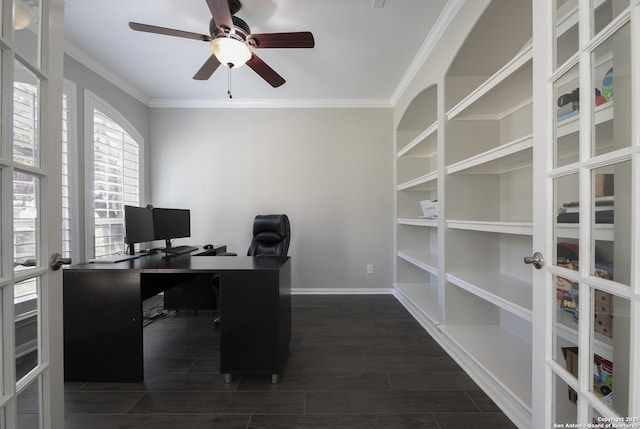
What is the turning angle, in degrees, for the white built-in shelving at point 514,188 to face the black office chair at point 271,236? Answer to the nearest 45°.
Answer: approximately 45° to its right

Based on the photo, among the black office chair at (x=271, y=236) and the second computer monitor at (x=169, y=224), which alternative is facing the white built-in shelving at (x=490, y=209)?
the second computer monitor

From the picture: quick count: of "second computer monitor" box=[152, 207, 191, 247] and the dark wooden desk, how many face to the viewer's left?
0

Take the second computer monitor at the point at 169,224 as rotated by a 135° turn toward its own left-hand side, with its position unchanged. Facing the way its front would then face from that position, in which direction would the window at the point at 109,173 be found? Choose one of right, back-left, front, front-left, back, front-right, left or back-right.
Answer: front-left

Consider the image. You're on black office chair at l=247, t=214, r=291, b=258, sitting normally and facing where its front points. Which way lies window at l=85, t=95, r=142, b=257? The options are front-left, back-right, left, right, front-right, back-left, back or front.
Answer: front-right

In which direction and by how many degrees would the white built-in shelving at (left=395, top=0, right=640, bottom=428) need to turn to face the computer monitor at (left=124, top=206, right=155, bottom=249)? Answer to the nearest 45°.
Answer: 0° — it already faces it

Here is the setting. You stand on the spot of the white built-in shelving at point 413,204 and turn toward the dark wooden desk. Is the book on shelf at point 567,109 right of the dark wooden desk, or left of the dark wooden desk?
left

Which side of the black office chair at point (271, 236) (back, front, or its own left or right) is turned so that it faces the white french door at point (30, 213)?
front

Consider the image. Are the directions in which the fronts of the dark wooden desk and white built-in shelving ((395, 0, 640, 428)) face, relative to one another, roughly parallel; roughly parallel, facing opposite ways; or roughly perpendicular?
roughly perpendicular

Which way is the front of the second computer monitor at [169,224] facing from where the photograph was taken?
facing the viewer and to the right of the viewer
